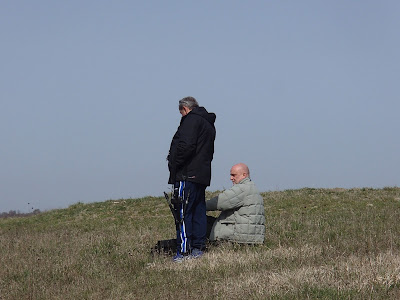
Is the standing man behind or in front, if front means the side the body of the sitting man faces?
in front

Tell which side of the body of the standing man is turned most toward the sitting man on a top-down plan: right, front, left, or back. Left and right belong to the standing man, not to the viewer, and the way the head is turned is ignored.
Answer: back

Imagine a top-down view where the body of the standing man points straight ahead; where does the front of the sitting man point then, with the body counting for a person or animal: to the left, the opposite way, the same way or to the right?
the same way

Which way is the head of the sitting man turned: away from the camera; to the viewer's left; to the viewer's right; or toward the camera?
to the viewer's left

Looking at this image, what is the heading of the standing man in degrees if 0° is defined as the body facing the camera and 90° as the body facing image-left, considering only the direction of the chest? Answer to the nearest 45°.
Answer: approximately 90°

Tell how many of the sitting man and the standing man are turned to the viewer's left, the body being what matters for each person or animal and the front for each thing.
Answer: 2

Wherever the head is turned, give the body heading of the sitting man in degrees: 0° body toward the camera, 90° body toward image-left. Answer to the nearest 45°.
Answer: approximately 90°
